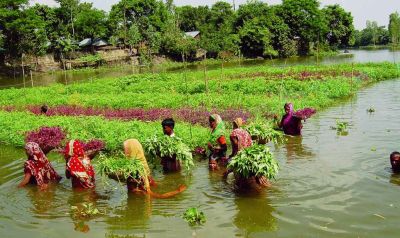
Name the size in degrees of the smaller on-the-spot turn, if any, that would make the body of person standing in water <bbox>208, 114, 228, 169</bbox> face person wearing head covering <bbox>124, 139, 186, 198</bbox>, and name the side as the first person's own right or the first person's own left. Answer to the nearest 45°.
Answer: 0° — they already face them
